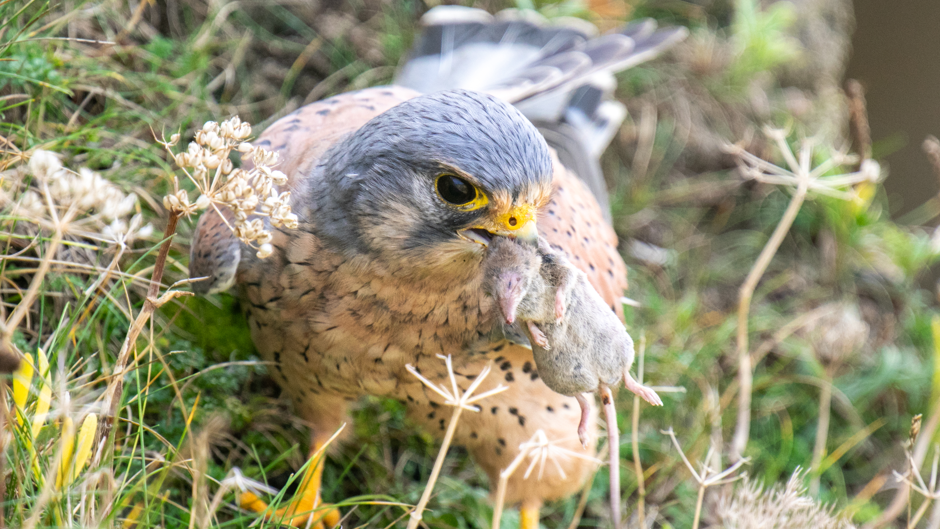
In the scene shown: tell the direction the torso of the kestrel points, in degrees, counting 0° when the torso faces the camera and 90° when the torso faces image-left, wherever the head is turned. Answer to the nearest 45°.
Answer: approximately 0°
